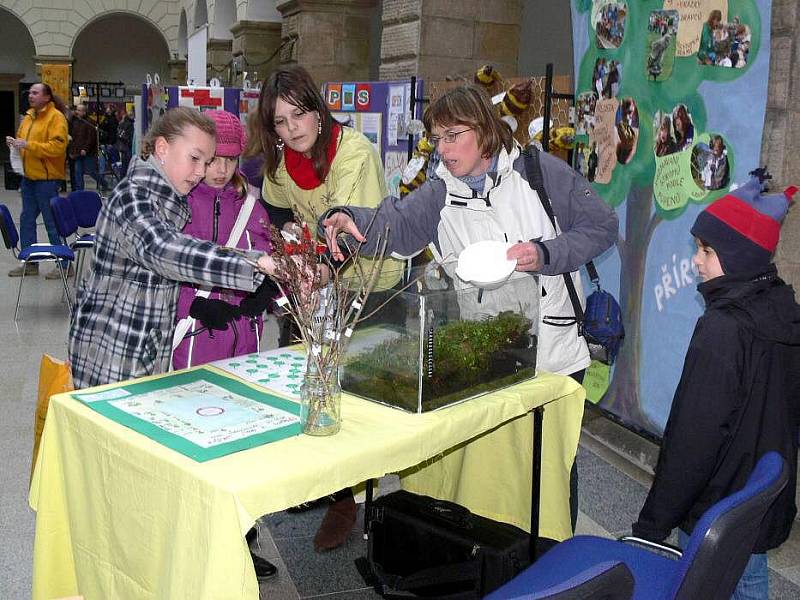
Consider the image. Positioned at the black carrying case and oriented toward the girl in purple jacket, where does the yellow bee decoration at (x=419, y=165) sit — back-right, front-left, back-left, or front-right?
front-right

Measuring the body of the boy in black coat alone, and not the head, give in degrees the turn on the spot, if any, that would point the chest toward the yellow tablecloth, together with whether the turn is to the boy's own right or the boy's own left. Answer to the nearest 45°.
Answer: approximately 45° to the boy's own left

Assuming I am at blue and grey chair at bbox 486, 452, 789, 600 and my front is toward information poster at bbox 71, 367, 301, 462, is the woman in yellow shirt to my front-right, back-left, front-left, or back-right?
front-right

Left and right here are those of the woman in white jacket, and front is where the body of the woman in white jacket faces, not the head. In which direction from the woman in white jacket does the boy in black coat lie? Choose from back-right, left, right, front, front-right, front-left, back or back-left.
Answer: left

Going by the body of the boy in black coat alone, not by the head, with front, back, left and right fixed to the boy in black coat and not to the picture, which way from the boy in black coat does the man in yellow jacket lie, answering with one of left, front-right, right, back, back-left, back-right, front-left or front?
front-right

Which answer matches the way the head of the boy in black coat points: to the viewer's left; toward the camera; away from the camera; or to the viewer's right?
to the viewer's left

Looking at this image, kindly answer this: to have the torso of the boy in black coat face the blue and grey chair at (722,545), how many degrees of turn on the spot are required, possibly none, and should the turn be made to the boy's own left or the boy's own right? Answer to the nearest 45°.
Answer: approximately 90° to the boy's own left

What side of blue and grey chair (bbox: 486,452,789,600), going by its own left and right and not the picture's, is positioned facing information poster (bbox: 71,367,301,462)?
front

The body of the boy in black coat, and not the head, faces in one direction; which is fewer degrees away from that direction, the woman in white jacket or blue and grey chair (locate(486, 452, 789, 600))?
the woman in white jacket

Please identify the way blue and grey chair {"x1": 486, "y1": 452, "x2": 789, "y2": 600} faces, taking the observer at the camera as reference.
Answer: facing to the left of the viewer

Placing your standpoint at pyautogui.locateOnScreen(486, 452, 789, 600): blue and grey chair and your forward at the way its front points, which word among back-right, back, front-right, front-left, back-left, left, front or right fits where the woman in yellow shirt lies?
front-right

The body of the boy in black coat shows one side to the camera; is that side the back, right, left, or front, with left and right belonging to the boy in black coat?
left

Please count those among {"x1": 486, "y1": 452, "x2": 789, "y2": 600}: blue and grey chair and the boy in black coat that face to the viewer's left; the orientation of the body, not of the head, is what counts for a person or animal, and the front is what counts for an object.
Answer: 2

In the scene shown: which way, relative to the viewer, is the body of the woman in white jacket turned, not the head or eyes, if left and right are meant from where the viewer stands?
facing the viewer and to the left of the viewer
